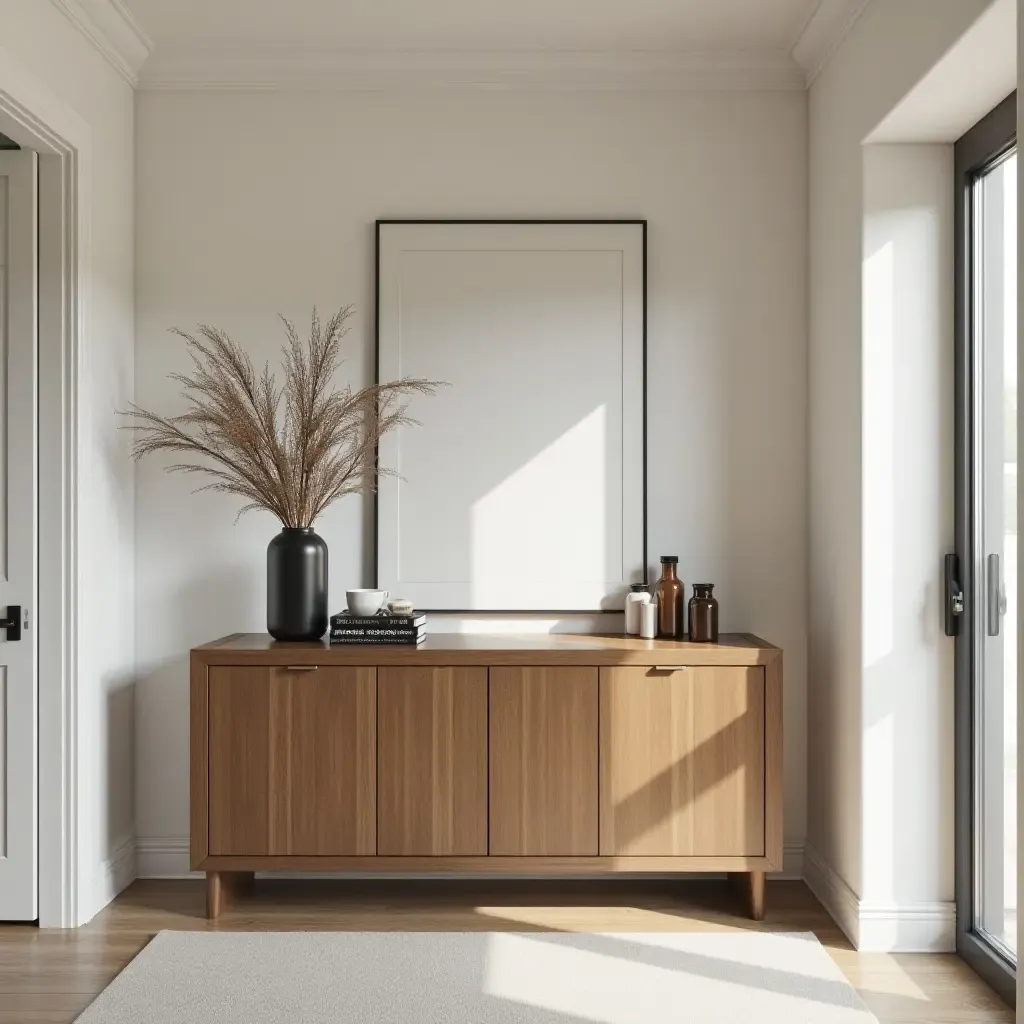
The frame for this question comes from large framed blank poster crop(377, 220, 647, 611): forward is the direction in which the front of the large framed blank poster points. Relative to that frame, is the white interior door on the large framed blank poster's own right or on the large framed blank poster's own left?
on the large framed blank poster's own right

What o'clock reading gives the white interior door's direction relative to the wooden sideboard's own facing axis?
The white interior door is roughly at 3 o'clock from the wooden sideboard.

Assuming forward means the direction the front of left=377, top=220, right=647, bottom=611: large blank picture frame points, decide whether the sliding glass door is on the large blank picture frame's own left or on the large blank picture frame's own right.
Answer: on the large blank picture frame's own left

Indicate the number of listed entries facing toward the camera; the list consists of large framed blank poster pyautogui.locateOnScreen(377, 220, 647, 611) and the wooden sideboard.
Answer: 2

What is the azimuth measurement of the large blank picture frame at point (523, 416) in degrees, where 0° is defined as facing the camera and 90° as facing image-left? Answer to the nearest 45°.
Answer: approximately 0°

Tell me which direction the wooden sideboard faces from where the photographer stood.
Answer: facing the viewer
